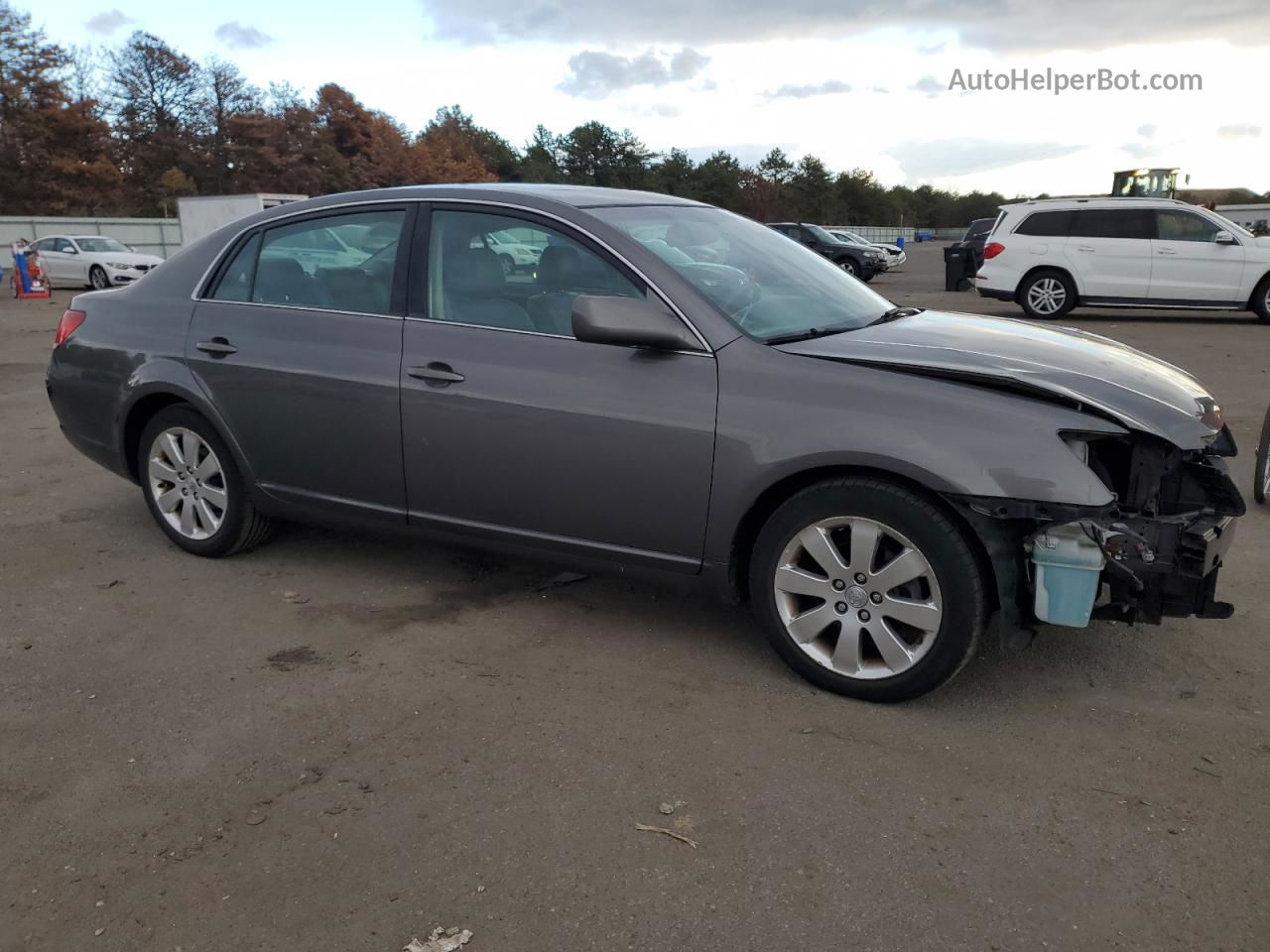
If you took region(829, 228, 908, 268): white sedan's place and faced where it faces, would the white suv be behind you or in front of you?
in front

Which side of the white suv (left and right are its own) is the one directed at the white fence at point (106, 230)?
back

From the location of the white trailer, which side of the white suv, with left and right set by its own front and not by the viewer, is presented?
back

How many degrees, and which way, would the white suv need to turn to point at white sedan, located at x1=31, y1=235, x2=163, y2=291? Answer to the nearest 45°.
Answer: approximately 180°

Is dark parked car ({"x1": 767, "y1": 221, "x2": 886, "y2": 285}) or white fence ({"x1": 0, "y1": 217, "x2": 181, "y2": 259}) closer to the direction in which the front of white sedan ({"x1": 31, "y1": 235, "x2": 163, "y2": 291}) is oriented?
the dark parked car

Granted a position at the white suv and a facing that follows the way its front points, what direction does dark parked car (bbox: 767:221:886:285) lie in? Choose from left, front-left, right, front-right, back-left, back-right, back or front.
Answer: back-left

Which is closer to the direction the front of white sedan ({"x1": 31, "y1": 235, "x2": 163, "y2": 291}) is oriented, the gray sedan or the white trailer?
the gray sedan

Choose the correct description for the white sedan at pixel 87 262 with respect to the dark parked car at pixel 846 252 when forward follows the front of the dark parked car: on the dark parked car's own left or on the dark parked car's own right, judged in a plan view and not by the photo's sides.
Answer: on the dark parked car's own right

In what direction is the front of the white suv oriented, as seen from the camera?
facing to the right of the viewer

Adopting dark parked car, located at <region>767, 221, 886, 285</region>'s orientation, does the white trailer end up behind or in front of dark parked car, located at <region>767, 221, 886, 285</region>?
behind

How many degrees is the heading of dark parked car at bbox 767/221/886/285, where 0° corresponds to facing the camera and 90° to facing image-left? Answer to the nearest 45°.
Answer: approximately 315°
